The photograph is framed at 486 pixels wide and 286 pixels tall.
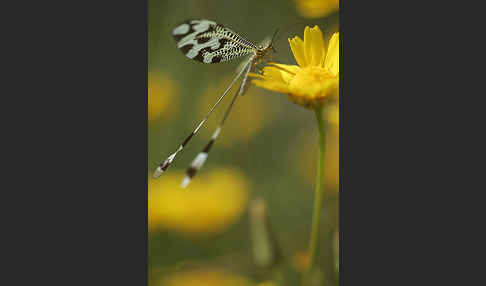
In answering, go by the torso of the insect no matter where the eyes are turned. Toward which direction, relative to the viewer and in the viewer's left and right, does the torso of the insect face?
facing to the right of the viewer
